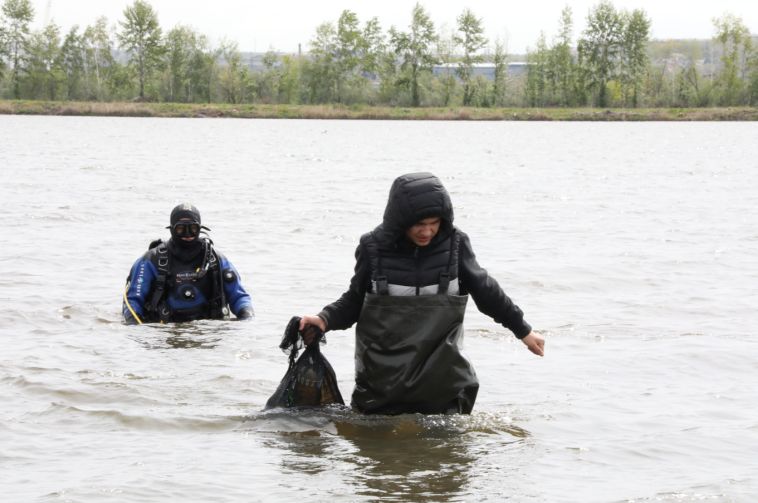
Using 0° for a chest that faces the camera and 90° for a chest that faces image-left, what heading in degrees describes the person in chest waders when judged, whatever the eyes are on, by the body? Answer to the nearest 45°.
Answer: approximately 0°
